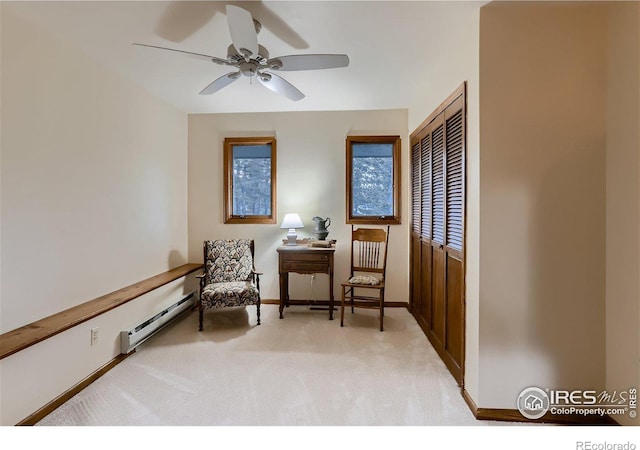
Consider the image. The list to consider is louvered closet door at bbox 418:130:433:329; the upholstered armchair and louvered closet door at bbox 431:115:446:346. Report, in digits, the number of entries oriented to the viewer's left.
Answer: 2

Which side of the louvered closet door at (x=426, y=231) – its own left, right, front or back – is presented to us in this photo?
left

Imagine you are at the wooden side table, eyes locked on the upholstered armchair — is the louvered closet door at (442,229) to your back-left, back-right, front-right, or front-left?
back-left

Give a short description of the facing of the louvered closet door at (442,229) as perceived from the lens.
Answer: facing to the left of the viewer

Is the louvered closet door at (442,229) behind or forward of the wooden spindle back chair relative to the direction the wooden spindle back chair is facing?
forward

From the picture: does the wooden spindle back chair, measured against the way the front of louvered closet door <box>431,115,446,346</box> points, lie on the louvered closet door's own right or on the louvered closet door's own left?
on the louvered closet door's own right
